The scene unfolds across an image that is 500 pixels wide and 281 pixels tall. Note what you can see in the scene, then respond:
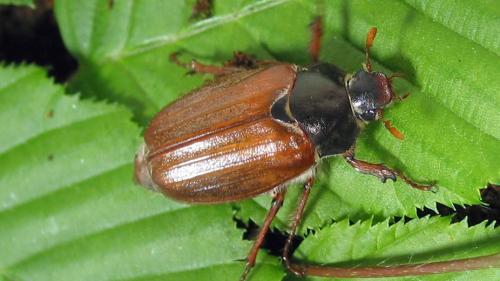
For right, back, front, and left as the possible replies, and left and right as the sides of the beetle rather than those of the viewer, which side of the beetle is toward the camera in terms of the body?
right
